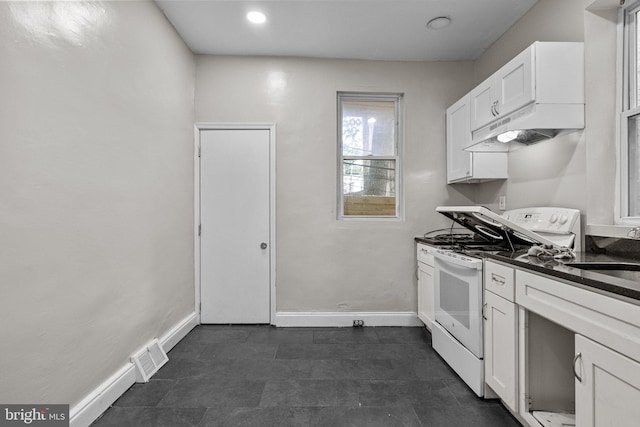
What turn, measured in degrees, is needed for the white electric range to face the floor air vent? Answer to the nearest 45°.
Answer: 0° — it already faces it

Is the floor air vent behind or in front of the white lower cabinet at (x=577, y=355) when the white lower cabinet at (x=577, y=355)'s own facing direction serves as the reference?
in front

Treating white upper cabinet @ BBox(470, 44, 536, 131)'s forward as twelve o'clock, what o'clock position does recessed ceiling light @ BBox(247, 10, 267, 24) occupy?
The recessed ceiling light is roughly at 1 o'clock from the white upper cabinet.

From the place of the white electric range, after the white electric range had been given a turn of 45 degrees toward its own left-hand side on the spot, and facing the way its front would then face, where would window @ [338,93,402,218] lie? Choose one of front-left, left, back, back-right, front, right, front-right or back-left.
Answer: back-right

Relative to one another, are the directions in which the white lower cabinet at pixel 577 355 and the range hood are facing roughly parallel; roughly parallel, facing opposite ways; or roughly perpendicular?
roughly parallel

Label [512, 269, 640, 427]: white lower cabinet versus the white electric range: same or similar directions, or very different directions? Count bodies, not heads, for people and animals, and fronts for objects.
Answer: same or similar directions

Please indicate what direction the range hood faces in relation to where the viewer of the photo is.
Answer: facing the viewer and to the left of the viewer

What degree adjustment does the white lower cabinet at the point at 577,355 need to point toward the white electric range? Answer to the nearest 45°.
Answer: approximately 90° to its right

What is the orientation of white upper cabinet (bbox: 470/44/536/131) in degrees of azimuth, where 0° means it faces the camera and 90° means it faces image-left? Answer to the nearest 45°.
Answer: approximately 45°

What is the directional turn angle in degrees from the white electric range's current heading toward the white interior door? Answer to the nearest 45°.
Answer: approximately 45° to its right
